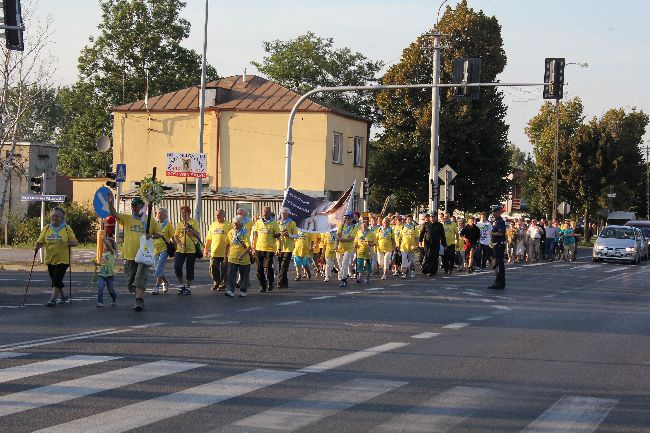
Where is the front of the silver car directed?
toward the camera

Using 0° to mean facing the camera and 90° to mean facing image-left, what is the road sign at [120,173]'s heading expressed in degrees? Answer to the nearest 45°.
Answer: approximately 0°

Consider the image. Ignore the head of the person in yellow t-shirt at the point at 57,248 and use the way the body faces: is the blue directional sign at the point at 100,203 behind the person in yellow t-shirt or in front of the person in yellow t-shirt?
behind

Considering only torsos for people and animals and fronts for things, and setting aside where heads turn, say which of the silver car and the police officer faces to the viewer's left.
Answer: the police officer

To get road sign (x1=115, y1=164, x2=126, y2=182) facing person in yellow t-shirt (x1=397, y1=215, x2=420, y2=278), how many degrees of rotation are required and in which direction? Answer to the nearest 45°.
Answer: approximately 45° to its left

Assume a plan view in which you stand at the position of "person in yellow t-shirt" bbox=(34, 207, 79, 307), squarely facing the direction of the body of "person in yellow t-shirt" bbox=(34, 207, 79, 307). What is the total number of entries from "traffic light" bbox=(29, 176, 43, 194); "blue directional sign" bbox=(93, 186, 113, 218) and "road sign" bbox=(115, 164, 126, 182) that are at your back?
3

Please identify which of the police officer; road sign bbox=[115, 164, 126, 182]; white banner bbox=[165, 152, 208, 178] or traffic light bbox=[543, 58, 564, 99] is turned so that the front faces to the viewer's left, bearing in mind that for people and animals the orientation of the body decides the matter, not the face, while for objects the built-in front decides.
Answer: the police officer

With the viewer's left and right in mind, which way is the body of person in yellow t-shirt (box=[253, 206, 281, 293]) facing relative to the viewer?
facing the viewer

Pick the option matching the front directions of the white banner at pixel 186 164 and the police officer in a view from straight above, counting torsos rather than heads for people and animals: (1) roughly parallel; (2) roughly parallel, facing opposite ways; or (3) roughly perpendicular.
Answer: roughly perpendicular

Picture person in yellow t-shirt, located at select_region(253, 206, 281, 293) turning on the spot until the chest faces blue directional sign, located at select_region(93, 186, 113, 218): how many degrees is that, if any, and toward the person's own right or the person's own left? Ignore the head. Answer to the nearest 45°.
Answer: approximately 90° to the person's own right

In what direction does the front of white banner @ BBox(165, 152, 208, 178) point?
toward the camera

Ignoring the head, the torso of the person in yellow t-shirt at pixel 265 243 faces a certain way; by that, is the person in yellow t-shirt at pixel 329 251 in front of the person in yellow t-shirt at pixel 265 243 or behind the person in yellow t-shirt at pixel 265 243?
behind

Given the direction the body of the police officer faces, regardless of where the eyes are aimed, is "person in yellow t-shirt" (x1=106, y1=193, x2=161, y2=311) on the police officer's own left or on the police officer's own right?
on the police officer's own left
